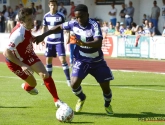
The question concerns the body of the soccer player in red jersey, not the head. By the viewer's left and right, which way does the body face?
facing the viewer and to the right of the viewer

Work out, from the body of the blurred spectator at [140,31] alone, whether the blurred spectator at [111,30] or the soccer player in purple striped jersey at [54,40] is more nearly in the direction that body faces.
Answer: the soccer player in purple striped jersey

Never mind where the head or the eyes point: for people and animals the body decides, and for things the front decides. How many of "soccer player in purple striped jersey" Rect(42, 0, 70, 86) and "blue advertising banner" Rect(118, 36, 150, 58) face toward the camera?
2

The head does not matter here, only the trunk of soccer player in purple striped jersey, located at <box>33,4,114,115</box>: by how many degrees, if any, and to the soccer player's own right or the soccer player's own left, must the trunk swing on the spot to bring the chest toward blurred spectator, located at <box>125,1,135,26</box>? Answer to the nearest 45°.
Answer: approximately 180°

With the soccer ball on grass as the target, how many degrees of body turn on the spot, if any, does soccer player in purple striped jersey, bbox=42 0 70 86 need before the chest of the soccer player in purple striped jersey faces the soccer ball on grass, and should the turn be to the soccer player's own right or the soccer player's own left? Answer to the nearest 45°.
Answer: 0° — they already face it

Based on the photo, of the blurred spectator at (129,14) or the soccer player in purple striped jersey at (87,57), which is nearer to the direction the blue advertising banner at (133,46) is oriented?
the soccer player in purple striped jersey

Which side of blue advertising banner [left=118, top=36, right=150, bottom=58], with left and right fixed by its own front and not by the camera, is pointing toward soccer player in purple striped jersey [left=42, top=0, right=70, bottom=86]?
front

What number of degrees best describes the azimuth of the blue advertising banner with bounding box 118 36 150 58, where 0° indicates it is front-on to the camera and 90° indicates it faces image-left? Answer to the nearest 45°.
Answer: approximately 0°

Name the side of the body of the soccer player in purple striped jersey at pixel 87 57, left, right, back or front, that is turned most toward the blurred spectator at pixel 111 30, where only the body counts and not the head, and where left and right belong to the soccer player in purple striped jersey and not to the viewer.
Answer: back

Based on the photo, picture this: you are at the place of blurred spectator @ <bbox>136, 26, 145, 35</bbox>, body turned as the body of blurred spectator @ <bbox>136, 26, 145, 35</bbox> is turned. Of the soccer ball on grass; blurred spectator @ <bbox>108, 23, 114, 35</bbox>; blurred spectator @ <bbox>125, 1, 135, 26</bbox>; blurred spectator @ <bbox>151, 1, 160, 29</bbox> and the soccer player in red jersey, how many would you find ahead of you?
2
